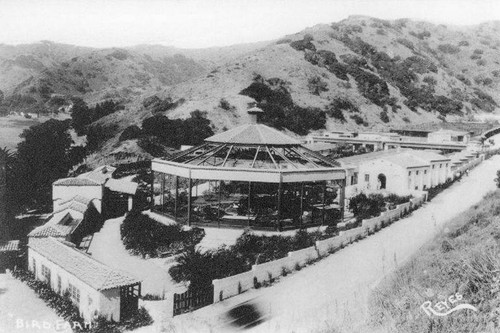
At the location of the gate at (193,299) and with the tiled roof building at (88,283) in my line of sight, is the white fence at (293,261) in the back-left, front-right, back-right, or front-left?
back-right

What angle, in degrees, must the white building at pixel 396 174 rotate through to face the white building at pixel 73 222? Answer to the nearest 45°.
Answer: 0° — it already faces it

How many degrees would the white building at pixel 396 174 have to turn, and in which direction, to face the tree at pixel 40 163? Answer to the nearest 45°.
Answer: approximately 45° to its right

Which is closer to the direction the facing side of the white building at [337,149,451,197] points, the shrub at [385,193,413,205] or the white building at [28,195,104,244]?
the white building

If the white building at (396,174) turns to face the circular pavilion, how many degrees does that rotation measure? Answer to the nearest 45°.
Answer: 0° — it already faces it

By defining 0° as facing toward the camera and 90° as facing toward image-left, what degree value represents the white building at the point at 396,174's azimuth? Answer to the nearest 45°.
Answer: approximately 45°

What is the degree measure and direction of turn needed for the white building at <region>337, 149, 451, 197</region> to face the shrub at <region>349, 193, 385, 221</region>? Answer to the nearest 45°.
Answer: approximately 45° to its left

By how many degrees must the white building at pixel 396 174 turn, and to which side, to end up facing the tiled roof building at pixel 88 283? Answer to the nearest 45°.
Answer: approximately 45° to its left
